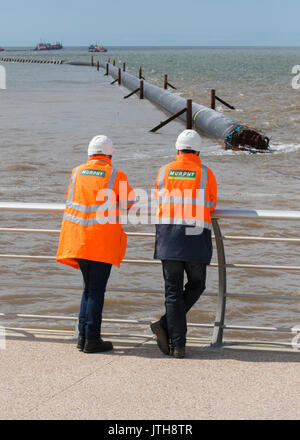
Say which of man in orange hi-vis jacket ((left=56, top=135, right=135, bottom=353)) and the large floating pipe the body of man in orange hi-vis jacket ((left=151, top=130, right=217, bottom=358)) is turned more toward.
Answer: the large floating pipe

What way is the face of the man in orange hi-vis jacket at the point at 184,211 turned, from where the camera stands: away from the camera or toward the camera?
away from the camera

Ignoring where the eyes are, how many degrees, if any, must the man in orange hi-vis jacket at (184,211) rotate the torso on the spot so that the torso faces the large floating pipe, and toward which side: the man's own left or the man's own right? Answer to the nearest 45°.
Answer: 0° — they already face it

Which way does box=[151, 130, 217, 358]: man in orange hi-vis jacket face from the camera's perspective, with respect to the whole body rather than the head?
away from the camera

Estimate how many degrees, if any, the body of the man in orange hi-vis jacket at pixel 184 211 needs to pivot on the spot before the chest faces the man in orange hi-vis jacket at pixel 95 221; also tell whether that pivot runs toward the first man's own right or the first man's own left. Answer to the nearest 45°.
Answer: approximately 90° to the first man's own left

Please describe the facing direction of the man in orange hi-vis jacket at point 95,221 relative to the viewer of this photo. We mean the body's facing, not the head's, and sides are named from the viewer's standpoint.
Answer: facing away from the viewer and to the right of the viewer
